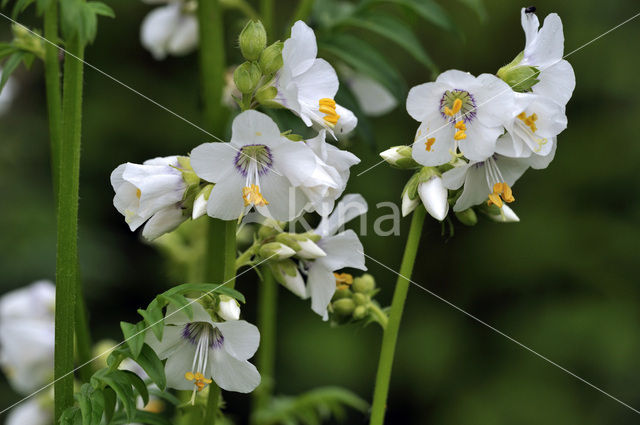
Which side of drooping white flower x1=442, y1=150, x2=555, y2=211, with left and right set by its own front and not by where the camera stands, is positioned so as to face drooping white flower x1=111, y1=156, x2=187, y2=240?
right

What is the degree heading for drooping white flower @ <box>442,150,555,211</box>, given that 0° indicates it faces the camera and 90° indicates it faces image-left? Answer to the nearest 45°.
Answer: approximately 0°

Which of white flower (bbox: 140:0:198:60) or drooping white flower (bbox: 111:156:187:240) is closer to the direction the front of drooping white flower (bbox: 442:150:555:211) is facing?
the drooping white flower
